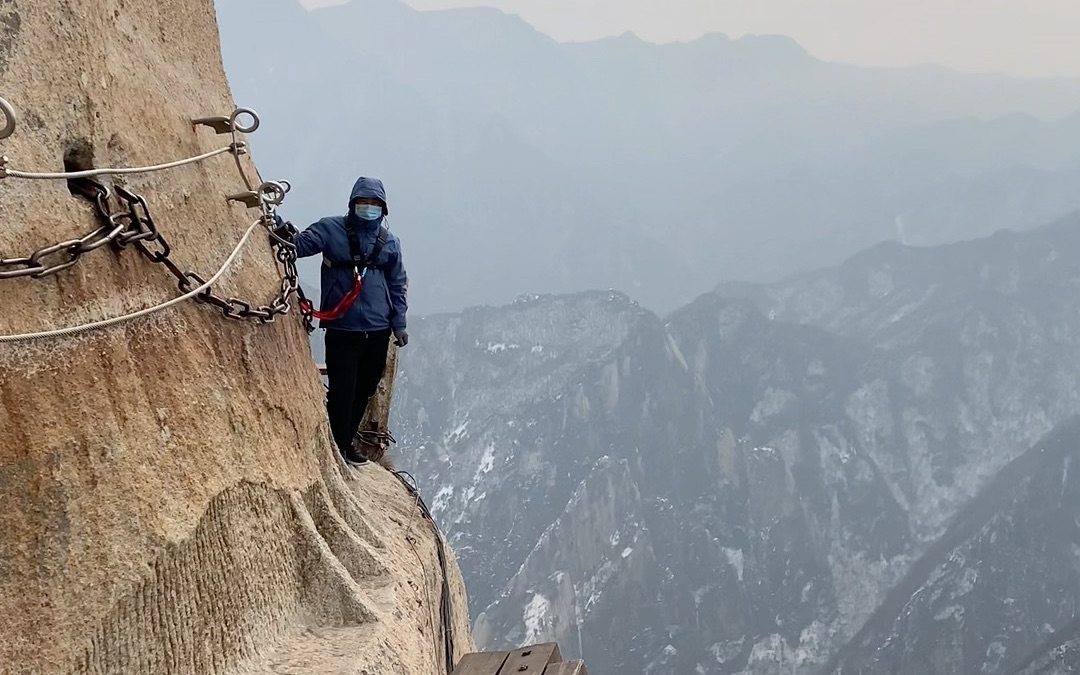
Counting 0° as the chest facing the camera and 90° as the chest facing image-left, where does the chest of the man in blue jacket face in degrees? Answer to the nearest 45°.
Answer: approximately 0°

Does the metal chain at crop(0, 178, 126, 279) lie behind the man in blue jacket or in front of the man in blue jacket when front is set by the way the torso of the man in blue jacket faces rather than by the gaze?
in front

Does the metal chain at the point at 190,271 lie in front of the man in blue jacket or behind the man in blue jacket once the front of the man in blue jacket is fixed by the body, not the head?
in front
